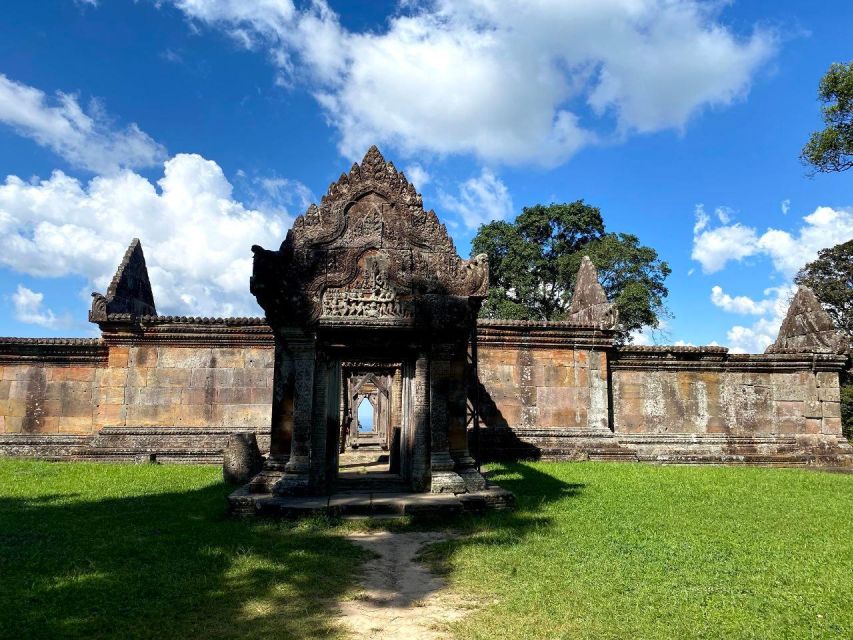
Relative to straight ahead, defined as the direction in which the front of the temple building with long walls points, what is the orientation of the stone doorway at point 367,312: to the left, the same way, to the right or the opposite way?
the same way

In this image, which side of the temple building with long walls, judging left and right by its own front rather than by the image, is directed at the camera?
front

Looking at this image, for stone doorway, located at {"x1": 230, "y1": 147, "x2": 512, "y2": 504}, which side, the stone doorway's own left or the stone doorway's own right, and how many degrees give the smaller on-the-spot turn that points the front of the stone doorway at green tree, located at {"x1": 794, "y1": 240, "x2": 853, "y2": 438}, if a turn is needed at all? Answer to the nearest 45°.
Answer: approximately 135° to the stone doorway's own left

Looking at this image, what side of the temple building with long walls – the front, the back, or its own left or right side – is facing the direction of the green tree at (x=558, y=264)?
back

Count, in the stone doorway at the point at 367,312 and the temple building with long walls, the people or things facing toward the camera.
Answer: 2

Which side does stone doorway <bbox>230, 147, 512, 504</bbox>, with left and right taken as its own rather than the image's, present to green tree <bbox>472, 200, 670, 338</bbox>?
back

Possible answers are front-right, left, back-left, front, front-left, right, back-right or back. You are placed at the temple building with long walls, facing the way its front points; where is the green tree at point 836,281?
back-left

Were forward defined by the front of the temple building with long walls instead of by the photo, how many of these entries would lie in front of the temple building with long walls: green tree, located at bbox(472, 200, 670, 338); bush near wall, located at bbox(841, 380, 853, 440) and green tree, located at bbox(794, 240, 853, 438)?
0

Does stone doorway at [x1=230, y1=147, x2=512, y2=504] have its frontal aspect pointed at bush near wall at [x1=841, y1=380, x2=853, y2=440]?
no

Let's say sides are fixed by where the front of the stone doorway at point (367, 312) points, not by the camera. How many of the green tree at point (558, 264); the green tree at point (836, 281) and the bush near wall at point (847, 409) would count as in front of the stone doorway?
0

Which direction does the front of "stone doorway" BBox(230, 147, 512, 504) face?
toward the camera

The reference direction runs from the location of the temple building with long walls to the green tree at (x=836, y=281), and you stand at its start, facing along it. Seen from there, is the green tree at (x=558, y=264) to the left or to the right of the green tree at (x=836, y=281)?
left
